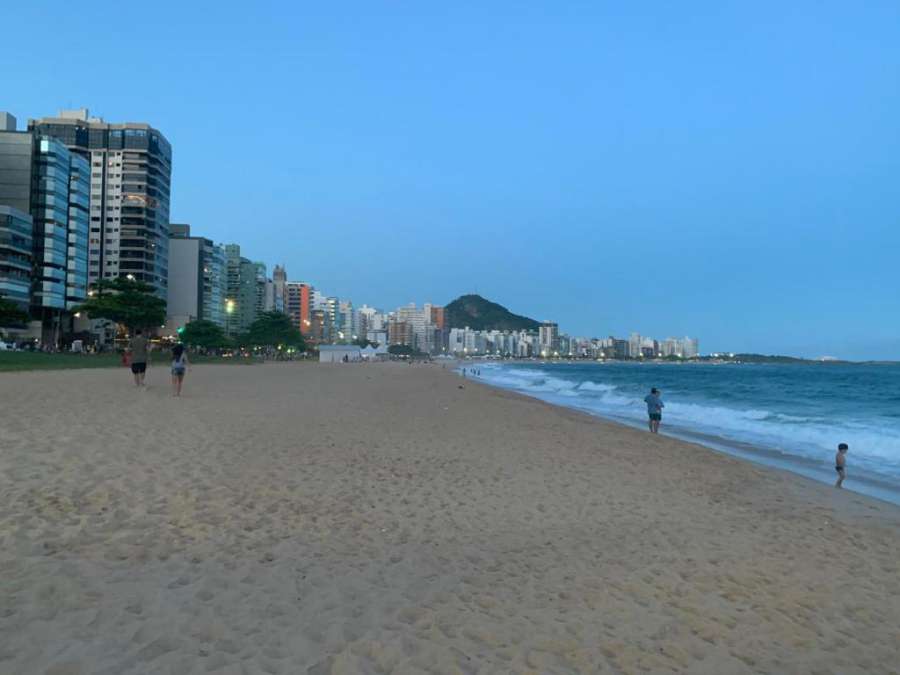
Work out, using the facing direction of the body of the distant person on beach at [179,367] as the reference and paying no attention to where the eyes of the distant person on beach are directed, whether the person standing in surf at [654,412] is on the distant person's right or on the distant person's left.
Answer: on the distant person's right

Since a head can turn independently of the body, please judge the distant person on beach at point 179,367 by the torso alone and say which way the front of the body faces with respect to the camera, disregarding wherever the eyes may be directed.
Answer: away from the camera

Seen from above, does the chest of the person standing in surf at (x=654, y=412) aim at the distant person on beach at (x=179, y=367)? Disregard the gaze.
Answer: no

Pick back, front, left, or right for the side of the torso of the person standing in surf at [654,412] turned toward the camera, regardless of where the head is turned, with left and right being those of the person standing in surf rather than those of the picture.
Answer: back

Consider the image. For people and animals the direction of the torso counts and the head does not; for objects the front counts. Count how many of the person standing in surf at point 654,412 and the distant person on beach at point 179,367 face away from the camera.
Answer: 2
